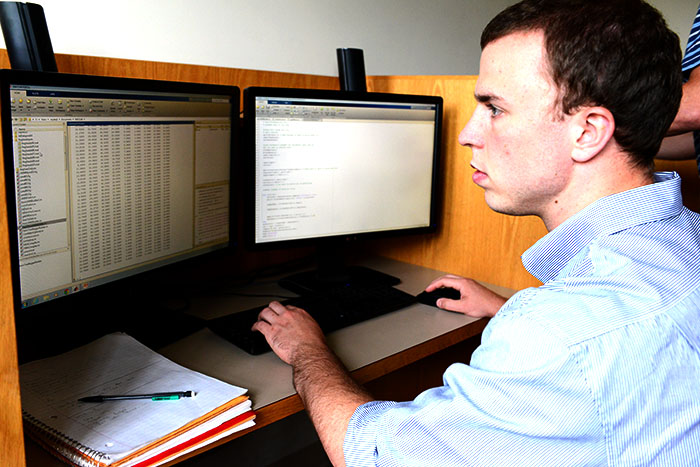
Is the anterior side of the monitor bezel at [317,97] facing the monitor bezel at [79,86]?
no

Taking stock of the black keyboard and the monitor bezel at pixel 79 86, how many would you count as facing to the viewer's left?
0

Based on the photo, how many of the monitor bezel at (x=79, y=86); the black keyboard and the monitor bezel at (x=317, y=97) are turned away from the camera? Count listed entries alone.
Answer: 0

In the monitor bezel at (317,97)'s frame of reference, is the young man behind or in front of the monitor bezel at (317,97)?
in front

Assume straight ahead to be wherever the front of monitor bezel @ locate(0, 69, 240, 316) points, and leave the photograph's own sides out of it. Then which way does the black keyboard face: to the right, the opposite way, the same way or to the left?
the same way

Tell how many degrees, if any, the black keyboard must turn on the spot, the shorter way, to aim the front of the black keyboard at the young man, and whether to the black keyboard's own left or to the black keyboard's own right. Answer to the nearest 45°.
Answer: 0° — it already faces them

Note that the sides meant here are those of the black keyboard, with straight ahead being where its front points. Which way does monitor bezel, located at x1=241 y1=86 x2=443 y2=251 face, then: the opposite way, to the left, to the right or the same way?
the same way

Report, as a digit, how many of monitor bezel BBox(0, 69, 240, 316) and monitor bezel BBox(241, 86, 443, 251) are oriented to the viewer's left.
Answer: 0

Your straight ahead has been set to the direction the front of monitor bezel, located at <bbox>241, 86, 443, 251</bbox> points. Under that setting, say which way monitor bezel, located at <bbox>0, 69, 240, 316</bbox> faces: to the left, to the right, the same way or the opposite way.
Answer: the same way

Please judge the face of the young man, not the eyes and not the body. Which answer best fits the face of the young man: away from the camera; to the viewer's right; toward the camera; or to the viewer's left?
to the viewer's left

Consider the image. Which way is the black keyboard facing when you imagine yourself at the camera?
facing the viewer and to the right of the viewer

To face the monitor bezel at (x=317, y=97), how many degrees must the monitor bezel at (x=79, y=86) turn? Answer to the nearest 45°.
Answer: approximately 90° to its left

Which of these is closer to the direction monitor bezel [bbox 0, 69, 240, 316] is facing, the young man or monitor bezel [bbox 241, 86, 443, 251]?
the young man

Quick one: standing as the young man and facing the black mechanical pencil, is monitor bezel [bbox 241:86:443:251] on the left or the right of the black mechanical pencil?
right
